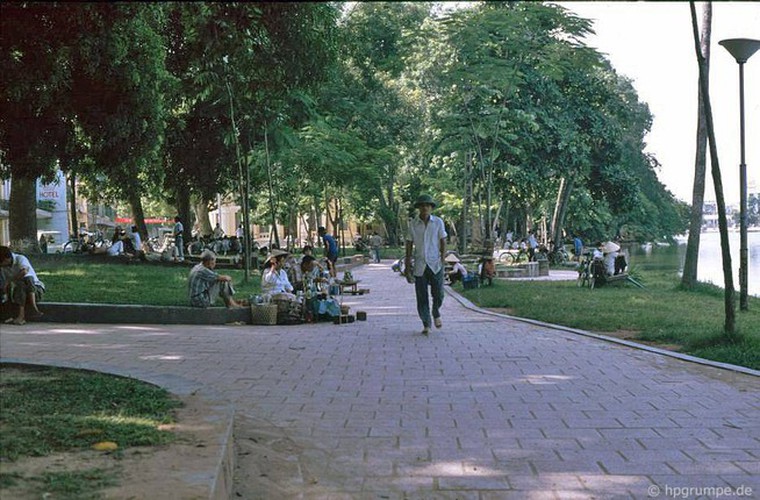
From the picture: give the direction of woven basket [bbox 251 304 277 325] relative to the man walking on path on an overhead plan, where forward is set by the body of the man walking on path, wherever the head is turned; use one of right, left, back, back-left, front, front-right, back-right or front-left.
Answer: back-right

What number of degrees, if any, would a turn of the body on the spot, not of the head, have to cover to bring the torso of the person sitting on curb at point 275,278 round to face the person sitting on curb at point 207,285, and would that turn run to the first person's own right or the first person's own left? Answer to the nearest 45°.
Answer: approximately 135° to the first person's own right

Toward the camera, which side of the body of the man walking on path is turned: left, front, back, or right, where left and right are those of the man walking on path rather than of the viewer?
front

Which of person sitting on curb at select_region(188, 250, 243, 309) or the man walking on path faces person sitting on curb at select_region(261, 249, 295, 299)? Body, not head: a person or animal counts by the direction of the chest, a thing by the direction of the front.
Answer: person sitting on curb at select_region(188, 250, 243, 309)

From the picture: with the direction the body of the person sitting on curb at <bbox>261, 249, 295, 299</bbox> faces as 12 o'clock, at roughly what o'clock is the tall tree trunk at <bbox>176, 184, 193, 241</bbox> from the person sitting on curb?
The tall tree trunk is roughly at 7 o'clock from the person sitting on curb.

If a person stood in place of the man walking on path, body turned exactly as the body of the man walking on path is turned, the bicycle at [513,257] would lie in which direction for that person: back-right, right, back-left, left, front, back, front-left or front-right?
back

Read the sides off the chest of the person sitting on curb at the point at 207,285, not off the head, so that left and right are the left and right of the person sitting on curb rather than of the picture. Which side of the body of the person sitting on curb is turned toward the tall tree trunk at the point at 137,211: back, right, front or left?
left

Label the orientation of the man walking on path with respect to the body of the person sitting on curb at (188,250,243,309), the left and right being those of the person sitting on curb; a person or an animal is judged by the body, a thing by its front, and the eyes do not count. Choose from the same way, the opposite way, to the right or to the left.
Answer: to the right

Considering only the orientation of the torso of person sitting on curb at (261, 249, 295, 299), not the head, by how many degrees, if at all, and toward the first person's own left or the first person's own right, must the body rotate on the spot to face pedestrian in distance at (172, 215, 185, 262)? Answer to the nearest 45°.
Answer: approximately 135° to the first person's own left

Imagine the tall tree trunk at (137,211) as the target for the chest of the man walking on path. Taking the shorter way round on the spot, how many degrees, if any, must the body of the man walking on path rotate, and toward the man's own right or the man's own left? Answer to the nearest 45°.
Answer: approximately 135° to the man's own right

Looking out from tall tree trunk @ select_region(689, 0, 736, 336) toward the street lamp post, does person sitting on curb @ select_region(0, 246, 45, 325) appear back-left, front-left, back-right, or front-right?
back-left

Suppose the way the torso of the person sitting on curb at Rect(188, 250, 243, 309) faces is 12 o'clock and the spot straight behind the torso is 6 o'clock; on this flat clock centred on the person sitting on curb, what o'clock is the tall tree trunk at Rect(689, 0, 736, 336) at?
The tall tree trunk is roughly at 1 o'clock from the person sitting on curb.

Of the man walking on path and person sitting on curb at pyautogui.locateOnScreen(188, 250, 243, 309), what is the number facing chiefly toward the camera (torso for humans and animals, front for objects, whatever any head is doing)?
1

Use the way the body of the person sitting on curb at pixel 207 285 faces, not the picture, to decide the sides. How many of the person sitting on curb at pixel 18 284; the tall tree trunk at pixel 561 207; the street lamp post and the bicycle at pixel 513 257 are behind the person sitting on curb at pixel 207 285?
1

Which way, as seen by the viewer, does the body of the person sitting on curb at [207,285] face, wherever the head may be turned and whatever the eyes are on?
to the viewer's right

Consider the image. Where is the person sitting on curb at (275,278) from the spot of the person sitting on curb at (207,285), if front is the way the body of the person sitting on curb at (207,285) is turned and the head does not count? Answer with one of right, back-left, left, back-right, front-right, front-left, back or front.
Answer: front

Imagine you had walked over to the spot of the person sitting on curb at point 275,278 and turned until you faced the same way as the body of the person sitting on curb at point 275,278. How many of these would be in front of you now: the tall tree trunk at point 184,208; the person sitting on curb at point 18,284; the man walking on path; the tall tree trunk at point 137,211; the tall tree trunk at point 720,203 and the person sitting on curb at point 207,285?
2
